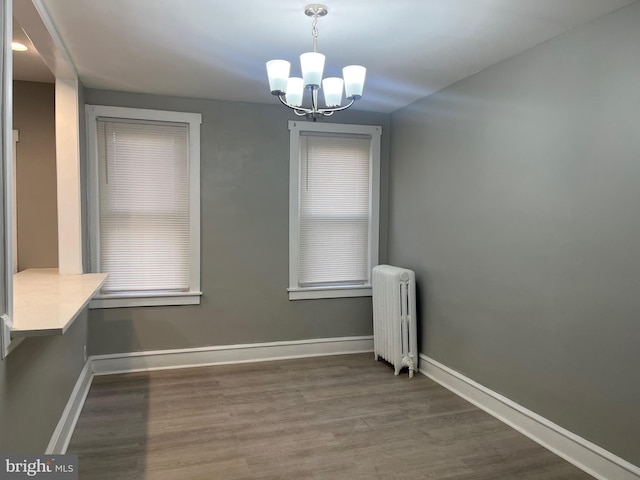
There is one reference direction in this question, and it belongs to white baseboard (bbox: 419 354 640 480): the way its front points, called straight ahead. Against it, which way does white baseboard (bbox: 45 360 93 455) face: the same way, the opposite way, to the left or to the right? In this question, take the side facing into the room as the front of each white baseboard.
the opposite way

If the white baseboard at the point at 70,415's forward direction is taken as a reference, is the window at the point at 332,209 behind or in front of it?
in front

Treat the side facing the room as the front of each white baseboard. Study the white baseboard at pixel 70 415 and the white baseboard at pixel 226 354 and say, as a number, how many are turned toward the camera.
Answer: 1

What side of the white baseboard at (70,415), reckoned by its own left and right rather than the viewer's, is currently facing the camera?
right

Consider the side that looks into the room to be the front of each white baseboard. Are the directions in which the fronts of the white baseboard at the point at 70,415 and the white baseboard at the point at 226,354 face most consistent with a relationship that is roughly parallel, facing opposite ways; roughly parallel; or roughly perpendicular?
roughly perpendicular

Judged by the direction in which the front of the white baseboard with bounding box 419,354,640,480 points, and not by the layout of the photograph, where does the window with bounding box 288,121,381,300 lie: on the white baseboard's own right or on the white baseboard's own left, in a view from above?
on the white baseboard's own right

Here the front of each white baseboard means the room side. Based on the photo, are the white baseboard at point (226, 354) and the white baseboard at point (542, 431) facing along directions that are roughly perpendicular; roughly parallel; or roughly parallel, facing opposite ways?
roughly perpendicular

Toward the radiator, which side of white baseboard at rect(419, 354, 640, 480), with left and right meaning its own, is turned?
right

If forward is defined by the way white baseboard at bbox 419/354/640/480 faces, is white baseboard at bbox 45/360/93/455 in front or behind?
in front
